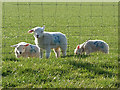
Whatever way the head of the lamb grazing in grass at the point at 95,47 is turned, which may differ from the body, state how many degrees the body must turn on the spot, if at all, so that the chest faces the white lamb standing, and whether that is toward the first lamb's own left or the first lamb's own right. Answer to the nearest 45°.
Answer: approximately 45° to the first lamb's own left

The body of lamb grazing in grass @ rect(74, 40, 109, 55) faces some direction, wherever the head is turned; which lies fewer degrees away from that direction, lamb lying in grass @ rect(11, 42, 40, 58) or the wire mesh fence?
the lamb lying in grass

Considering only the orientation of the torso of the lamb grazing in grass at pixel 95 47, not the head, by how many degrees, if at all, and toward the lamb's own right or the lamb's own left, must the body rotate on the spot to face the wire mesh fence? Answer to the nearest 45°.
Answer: approximately 90° to the lamb's own right

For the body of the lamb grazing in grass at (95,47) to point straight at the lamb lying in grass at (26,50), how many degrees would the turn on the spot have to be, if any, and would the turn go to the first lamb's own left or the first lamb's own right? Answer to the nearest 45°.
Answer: approximately 45° to the first lamb's own left

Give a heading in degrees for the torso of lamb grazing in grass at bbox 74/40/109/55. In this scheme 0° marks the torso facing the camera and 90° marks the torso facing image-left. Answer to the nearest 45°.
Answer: approximately 90°
